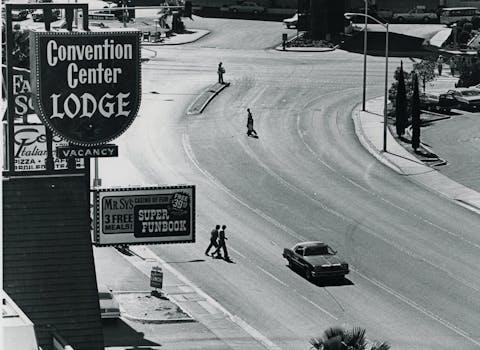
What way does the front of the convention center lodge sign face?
toward the camera

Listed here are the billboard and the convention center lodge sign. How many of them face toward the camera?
2

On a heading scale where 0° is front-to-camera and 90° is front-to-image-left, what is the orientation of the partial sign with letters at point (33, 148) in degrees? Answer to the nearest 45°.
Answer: approximately 0°

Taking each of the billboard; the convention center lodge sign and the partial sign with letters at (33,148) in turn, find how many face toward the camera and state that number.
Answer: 3

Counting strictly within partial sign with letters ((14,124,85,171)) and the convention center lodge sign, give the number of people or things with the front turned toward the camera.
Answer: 2

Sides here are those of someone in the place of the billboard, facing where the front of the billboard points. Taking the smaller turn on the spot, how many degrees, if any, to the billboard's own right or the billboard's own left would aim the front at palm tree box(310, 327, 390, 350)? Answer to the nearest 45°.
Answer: approximately 45° to the billboard's own left

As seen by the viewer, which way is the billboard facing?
toward the camera
